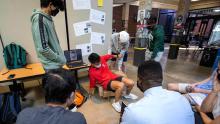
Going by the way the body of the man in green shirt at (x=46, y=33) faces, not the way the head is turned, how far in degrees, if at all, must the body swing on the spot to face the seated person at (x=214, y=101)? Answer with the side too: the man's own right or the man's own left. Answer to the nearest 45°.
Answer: approximately 45° to the man's own right

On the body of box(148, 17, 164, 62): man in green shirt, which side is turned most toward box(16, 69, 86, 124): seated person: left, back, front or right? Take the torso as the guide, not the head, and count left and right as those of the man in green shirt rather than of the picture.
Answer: left

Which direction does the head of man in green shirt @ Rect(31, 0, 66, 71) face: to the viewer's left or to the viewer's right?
to the viewer's right

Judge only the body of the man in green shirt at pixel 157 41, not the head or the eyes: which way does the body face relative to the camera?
to the viewer's left

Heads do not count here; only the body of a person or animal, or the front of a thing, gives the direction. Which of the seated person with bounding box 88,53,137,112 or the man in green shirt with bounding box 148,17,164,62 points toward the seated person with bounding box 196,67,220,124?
the seated person with bounding box 88,53,137,112

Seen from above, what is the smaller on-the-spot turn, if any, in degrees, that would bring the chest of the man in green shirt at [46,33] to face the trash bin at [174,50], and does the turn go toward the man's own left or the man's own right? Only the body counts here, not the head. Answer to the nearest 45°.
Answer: approximately 45° to the man's own left

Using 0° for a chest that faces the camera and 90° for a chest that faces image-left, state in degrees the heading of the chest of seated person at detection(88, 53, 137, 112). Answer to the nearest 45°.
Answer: approximately 315°

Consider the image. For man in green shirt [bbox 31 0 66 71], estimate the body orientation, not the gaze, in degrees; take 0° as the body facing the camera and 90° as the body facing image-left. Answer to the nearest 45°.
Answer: approximately 270°
